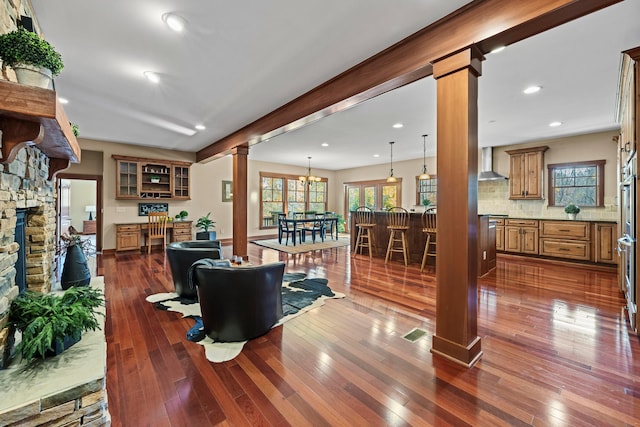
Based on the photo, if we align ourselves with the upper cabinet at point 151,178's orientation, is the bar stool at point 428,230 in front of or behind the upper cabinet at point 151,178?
in front

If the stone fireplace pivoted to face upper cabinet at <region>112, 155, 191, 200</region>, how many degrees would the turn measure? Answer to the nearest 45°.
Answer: approximately 90° to its left

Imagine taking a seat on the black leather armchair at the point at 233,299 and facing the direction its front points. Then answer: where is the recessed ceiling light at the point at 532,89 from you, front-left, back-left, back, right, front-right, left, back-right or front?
right

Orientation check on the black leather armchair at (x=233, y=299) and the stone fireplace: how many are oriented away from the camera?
1

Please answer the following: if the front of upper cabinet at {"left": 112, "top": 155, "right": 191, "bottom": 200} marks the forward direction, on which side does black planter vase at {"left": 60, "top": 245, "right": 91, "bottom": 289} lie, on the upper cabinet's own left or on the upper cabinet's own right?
on the upper cabinet's own right

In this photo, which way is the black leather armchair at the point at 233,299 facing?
away from the camera

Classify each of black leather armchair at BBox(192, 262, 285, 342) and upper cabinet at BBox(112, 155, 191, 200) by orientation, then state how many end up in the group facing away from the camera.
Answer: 1

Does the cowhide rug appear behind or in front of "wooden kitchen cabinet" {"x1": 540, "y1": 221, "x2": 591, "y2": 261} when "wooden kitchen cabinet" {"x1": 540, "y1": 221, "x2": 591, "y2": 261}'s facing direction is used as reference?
in front

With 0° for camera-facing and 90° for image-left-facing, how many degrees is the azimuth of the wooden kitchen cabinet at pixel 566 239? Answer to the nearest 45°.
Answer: approximately 45°

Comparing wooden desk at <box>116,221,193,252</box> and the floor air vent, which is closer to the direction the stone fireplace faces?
the floor air vent
